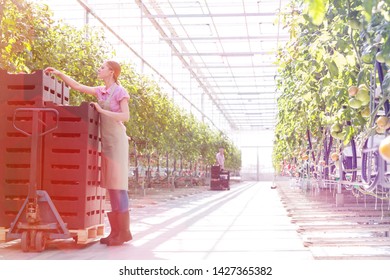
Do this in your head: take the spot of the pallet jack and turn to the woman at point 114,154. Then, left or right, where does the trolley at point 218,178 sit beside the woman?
left

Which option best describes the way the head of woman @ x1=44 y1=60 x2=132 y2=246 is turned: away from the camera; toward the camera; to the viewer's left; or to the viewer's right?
to the viewer's left
